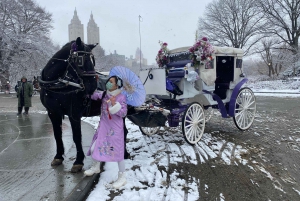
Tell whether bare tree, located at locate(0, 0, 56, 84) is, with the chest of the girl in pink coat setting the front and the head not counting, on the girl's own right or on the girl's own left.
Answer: on the girl's own right

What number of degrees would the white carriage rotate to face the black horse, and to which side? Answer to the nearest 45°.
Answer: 0° — it already faces it

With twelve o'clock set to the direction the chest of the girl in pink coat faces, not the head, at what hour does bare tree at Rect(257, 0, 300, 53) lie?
The bare tree is roughly at 6 o'clock from the girl in pink coat.

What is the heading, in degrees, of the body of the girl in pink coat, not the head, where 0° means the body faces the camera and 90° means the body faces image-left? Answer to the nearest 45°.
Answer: approximately 45°

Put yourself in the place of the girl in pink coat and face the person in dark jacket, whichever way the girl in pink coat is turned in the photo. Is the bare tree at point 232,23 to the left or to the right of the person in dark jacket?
right

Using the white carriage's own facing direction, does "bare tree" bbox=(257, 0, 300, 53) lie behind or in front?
behind

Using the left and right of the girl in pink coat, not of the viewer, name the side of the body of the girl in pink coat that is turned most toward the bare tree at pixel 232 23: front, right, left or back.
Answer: back

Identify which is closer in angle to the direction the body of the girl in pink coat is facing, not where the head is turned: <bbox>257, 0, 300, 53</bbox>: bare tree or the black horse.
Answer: the black horse

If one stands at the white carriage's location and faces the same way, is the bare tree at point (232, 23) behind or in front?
behind
